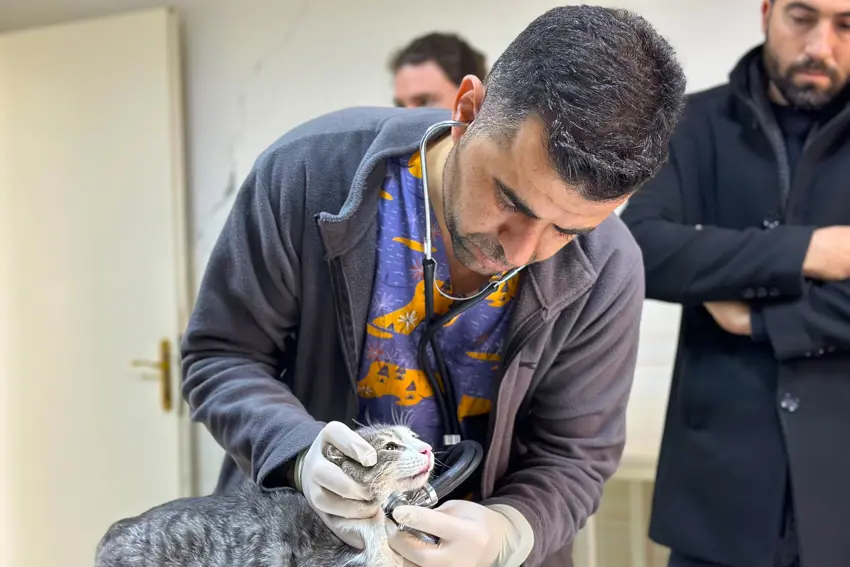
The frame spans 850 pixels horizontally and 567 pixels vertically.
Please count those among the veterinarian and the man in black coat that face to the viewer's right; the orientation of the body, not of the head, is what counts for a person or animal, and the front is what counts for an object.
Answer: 0

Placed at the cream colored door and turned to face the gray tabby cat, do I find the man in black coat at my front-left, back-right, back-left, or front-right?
front-left

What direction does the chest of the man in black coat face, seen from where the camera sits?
toward the camera

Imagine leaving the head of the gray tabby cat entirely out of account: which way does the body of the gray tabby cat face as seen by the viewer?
to the viewer's right

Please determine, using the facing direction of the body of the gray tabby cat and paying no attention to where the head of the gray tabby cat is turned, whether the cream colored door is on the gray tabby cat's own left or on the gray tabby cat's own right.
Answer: on the gray tabby cat's own left

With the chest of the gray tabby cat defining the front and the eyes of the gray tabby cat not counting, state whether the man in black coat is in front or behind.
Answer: in front

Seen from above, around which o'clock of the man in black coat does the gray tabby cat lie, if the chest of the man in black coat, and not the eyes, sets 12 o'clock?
The gray tabby cat is roughly at 1 o'clock from the man in black coat.

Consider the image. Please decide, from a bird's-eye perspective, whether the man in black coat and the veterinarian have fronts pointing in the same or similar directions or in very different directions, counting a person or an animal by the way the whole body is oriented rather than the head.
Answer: same or similar directions

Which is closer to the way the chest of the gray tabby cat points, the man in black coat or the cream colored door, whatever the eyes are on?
the man in black coat

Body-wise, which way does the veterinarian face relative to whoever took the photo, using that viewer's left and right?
facing the viewer

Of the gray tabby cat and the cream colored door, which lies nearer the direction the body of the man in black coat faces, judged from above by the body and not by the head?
the gray tabby cat
